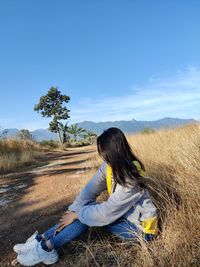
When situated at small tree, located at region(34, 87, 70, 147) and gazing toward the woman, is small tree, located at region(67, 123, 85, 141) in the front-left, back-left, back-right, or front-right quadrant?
back-left

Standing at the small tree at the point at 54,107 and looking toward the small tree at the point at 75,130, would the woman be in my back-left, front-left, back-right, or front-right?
back-right

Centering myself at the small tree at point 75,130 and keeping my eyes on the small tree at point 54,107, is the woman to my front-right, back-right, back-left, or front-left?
front-left

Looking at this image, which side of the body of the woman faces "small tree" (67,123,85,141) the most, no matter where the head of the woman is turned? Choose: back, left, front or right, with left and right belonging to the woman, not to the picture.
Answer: right

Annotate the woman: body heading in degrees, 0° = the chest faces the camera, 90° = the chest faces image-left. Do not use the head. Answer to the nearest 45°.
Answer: approximately 90°

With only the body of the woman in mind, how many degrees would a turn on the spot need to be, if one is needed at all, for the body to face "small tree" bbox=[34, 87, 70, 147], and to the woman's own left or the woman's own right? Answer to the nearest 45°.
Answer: approximately 90° to the woman's own right

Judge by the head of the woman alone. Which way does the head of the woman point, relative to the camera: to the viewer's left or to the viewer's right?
to the viewer's left
